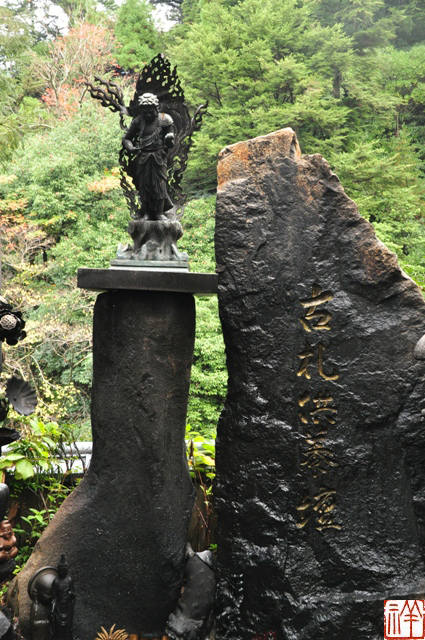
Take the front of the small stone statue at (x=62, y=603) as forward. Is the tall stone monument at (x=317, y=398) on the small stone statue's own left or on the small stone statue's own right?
on the small stone statue's own left

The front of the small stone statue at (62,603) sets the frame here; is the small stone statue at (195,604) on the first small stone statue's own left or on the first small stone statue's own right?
on the first small stone statue's own left

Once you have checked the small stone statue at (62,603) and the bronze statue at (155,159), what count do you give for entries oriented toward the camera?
2

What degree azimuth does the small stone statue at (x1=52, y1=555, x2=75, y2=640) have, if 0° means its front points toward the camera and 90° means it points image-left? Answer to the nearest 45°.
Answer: approximately 0°

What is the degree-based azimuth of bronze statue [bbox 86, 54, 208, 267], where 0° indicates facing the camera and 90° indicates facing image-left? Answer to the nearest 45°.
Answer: approximately 0°
